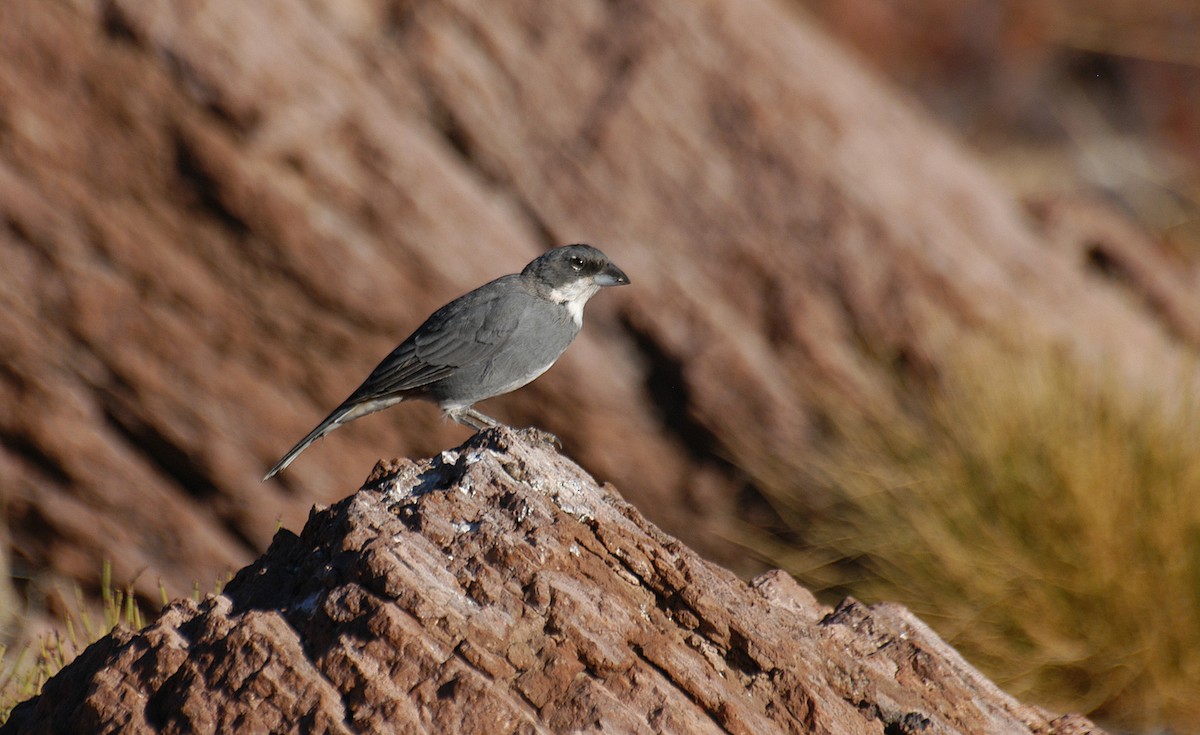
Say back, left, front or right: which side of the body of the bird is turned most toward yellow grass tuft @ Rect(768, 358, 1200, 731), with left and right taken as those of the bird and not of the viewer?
front

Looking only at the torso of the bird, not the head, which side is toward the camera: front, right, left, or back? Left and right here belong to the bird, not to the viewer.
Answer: right
